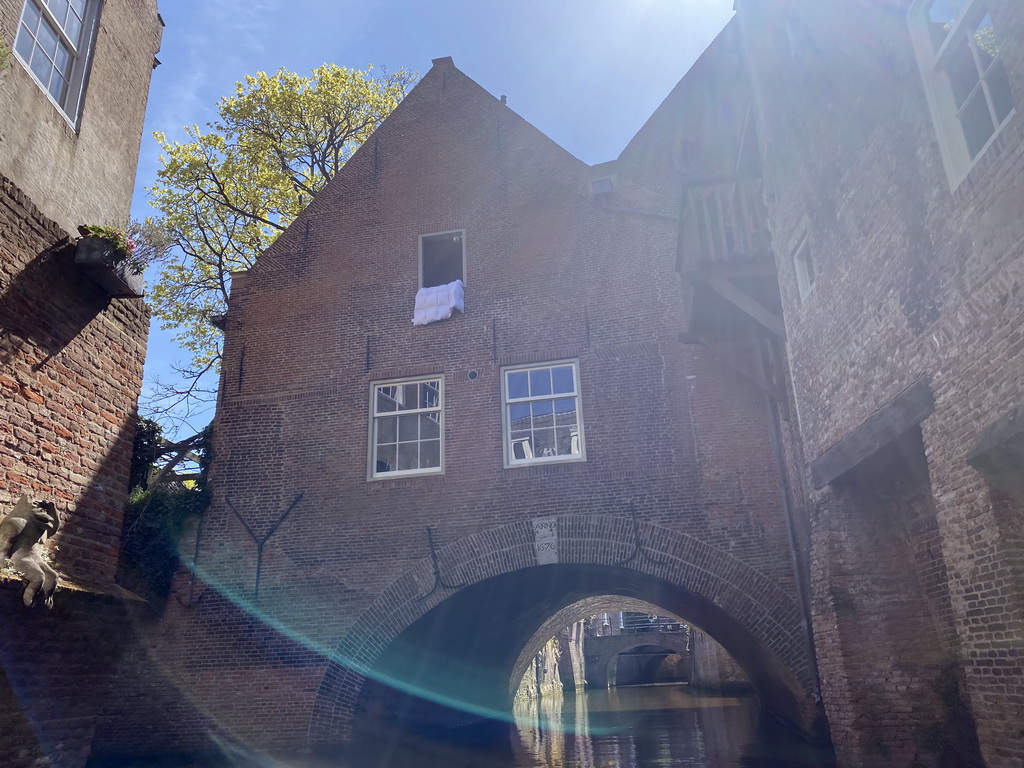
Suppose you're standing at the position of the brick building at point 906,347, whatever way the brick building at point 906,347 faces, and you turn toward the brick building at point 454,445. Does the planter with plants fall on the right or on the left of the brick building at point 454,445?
left

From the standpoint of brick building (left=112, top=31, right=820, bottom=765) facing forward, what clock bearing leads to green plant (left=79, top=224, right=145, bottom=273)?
The green plant is roughly at 1 o'clock from the brick building.

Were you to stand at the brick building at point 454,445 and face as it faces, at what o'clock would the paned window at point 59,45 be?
The paned window is roughly at 1 o'clock from the brick building.

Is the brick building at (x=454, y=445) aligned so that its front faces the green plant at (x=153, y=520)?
no

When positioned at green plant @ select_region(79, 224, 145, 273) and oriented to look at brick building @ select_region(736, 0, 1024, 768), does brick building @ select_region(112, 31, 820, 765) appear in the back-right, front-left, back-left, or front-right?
front-left

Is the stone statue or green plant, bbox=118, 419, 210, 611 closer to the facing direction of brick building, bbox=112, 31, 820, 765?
the stone statue

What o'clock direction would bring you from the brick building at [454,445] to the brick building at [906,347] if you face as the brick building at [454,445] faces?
the brick building at [906,347] is roughly at 11 o'clock from the brick building at [454,445].

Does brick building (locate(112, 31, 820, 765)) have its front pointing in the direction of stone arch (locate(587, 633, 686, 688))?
no

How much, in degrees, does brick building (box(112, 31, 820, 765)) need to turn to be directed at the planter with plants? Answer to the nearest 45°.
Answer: approximately 45° to its right

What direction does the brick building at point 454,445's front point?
toward the camera

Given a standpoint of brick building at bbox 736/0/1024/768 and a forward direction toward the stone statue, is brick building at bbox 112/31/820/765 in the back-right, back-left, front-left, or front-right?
front-right

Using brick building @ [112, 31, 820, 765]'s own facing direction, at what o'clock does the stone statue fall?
The stone statue is roughly at 1 o'clock from the brick building.
